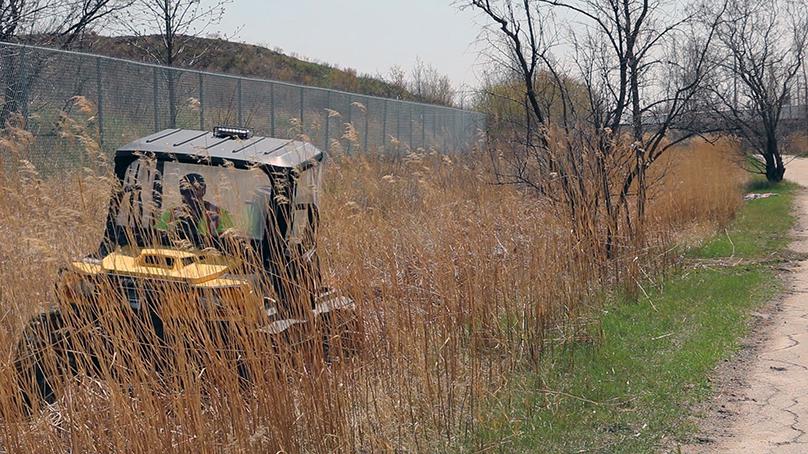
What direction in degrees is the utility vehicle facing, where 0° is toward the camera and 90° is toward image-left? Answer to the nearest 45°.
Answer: approximately 45°

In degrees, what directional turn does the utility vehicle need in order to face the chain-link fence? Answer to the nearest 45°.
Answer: approximately 135° to its right
